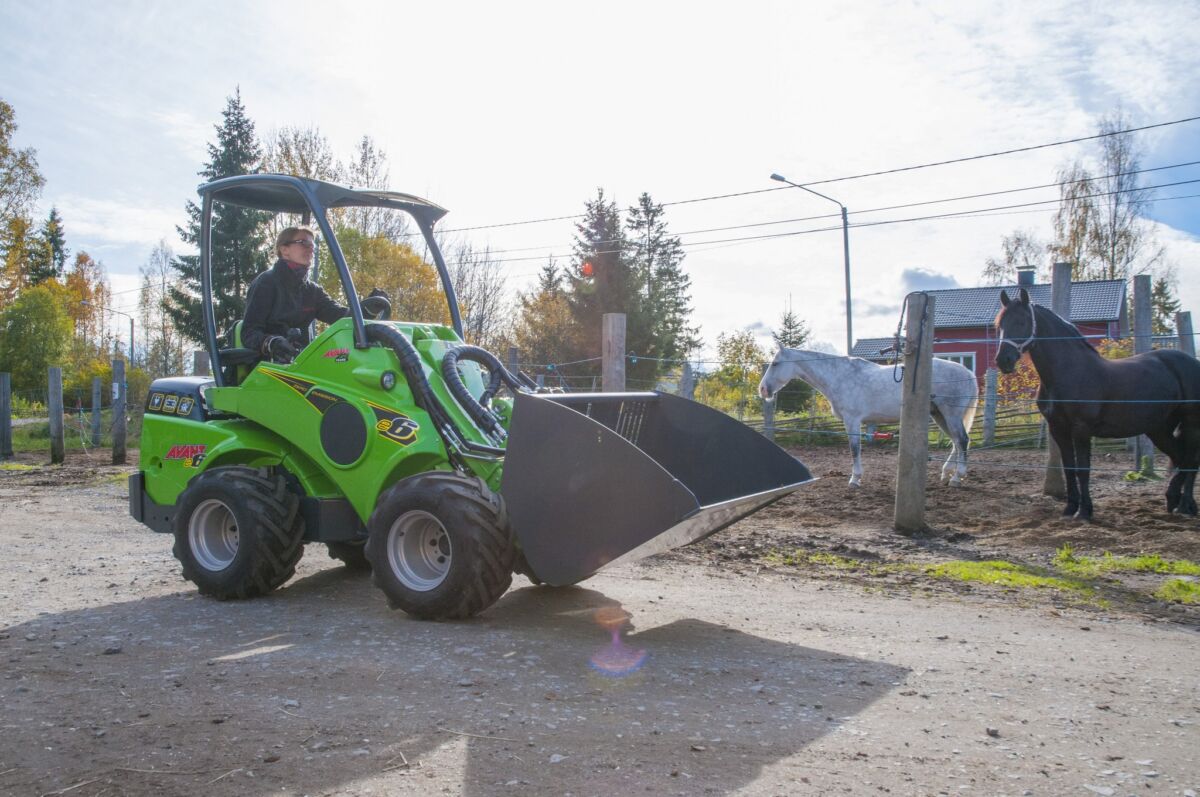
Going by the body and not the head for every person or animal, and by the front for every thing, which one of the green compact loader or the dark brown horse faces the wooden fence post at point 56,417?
the dark brown horse

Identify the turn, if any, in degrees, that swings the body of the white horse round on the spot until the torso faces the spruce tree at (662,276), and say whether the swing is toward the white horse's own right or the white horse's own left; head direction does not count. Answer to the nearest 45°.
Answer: approximately 90° to the white horse's own right

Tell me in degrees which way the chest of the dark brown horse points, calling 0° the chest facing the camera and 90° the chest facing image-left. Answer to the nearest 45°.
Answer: approximately 90°

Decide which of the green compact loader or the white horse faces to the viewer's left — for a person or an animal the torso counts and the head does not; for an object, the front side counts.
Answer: the white horse

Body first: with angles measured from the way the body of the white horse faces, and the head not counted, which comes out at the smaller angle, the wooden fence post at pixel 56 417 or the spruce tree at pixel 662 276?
the wooden fence post

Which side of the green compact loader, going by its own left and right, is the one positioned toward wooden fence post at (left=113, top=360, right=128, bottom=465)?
back

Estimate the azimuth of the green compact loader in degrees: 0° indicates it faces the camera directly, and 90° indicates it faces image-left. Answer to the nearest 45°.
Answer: approximately 315°

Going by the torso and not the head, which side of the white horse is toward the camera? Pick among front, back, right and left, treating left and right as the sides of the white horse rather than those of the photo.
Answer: left

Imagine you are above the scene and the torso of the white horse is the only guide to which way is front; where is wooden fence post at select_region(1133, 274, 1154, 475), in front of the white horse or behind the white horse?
behind
